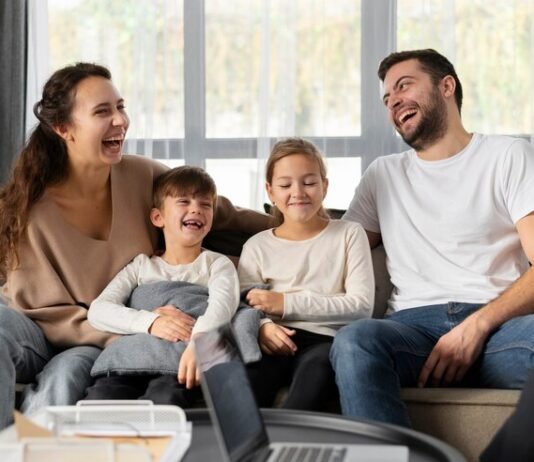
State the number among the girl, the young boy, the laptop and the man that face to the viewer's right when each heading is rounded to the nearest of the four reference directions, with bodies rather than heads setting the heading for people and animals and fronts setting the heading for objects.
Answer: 1

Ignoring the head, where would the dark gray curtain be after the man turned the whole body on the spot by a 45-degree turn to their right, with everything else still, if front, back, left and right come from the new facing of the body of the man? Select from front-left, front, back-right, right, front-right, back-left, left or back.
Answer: right

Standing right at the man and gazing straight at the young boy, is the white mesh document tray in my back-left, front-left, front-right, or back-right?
front-left

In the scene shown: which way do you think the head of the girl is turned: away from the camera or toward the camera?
toward the camera

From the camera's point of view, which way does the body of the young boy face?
toward the camera

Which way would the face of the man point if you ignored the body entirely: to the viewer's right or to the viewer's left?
to the viewer's left

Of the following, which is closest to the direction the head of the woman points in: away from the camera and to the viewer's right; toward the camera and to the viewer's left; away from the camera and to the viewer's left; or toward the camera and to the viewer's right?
toward the camera and to the viewer's right

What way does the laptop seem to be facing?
to the viewer's right

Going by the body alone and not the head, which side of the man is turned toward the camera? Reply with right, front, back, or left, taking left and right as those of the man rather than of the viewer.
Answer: front

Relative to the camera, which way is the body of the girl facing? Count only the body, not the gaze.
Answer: toward the camera

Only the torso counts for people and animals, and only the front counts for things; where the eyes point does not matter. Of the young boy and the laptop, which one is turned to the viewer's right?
the laptop
